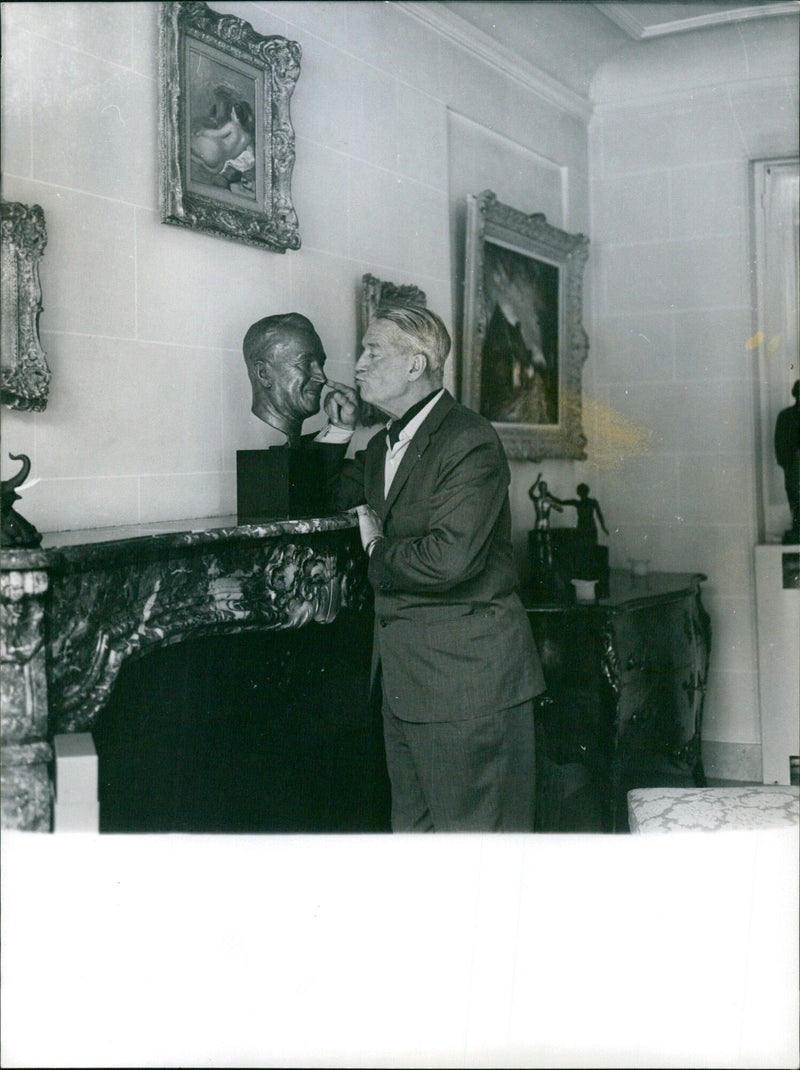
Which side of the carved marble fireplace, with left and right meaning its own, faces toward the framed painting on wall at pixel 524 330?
left

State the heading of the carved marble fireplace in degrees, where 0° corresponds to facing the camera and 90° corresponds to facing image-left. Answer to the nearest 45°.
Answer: approximately 315°

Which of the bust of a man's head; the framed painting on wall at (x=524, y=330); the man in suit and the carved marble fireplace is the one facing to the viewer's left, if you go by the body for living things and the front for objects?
the man in suit

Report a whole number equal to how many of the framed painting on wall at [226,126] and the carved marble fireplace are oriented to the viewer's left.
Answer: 0

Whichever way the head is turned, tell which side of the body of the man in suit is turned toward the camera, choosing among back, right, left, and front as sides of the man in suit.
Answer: left

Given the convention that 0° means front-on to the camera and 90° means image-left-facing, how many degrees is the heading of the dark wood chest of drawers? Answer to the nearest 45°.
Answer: approximately 315°

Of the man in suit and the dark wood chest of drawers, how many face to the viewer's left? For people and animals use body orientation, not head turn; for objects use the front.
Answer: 1

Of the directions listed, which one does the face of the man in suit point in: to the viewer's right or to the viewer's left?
to the viewer's left

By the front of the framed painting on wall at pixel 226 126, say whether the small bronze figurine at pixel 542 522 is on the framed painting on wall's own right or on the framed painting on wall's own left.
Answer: on the framed painting on wall's own left
